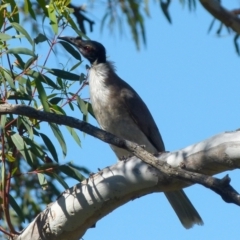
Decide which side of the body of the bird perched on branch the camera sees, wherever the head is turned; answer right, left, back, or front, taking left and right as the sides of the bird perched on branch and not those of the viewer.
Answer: left
